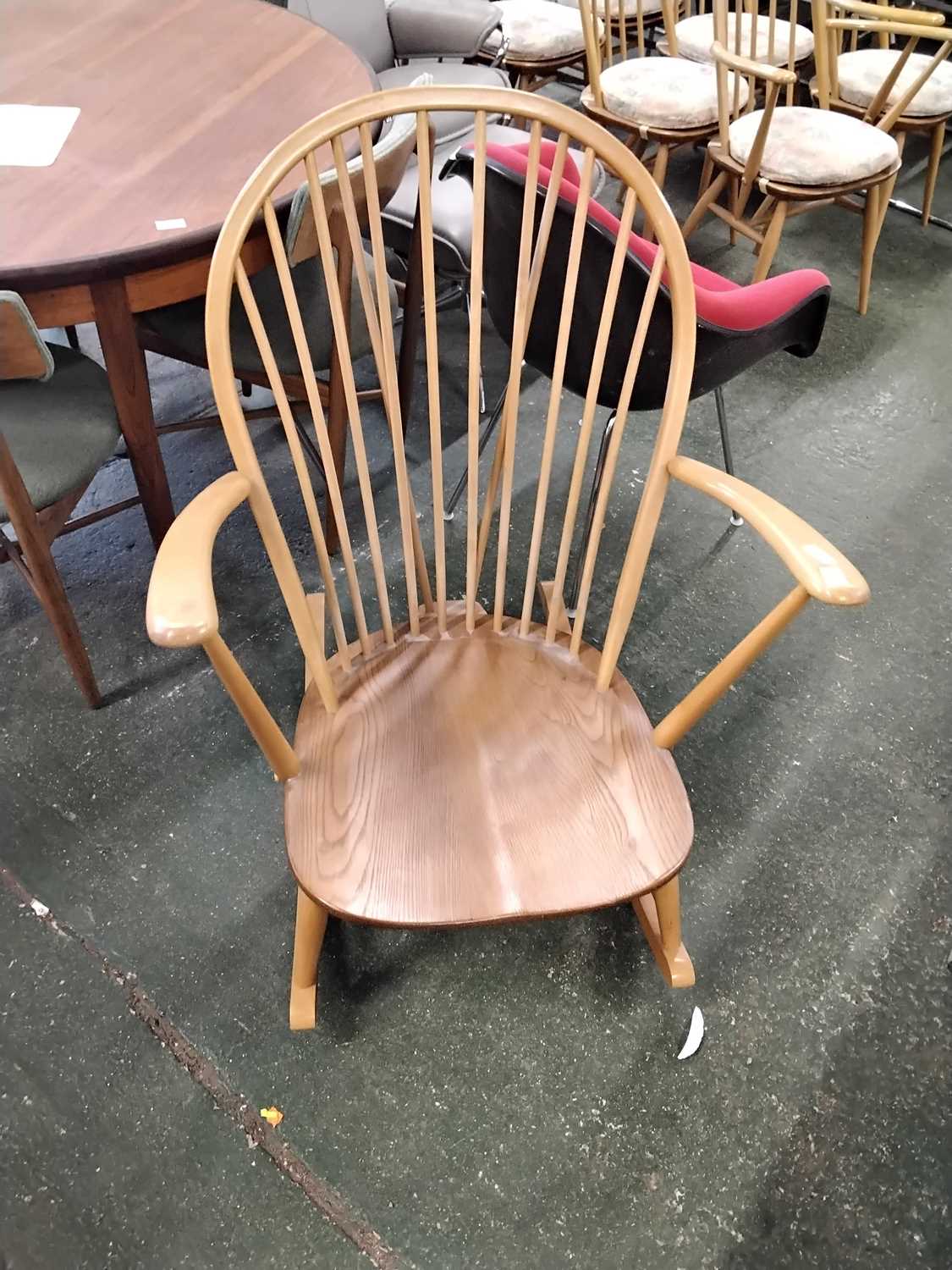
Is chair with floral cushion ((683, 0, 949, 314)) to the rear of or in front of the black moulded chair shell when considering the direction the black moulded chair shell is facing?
in front

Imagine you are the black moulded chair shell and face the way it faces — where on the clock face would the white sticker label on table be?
The white sticker label on table is roughly at 8 o'clock from the black moulded chair shell.

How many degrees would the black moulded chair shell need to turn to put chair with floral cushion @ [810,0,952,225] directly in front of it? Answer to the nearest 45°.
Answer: approximately 45° to its left

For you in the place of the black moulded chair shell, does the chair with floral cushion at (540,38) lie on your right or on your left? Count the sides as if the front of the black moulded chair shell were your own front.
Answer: on your left

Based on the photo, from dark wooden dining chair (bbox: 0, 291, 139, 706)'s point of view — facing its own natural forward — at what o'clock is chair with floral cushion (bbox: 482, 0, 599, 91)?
The chair with floral cushion is roughly at 12 o'clock from the dark wooden dining chair.

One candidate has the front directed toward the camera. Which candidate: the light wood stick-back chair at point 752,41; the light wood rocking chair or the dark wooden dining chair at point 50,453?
the light wood rocking chair

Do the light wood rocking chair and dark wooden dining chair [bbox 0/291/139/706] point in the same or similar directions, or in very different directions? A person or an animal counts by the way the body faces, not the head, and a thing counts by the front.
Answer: very different directions

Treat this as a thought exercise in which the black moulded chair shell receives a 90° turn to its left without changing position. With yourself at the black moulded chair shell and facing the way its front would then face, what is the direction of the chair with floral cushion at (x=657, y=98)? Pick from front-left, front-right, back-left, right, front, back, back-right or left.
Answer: front-right

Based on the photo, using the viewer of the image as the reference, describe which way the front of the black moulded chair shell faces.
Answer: facing away from the viewer and to the right of the viewer
